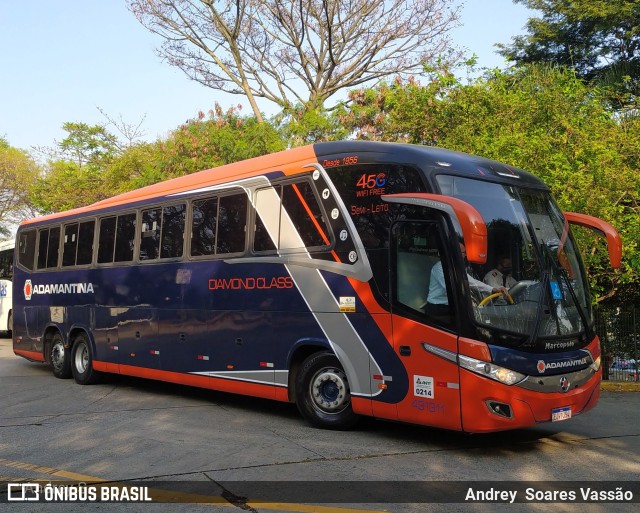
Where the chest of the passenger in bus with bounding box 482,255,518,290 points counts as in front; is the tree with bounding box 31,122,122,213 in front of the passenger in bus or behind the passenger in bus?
behind

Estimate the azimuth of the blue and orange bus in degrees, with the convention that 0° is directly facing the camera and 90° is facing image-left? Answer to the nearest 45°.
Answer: approximately 315°

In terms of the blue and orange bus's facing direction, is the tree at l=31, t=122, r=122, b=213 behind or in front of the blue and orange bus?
behind

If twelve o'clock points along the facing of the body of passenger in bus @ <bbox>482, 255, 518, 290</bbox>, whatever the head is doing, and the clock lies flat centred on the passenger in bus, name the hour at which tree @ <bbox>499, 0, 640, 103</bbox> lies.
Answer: The tree is roughly at 8 o'clock from the passenger in bus.

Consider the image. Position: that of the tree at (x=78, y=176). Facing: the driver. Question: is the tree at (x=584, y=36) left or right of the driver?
left

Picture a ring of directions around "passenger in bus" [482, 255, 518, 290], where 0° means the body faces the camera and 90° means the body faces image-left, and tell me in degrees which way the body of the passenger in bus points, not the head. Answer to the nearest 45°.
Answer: approximately 315°

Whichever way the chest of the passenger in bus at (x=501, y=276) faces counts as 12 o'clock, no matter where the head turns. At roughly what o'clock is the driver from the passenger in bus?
The driver is roughly at 4 o'clock from the passenger in bus.

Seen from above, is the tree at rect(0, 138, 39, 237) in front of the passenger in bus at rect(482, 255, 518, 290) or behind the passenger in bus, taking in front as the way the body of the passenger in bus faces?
behind
